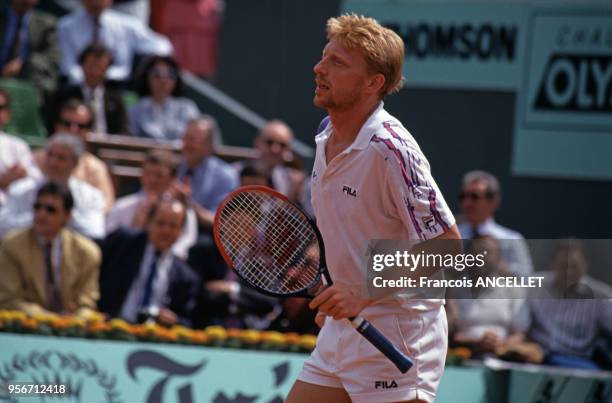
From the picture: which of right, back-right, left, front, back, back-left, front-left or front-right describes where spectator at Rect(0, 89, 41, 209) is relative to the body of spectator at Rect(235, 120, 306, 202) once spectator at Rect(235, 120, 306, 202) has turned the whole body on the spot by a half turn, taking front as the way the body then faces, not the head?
left

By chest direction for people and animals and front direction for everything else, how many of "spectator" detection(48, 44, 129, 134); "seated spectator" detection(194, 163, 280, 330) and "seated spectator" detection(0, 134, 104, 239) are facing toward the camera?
3

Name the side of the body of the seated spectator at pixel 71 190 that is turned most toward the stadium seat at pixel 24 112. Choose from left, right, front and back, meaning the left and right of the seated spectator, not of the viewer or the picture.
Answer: back

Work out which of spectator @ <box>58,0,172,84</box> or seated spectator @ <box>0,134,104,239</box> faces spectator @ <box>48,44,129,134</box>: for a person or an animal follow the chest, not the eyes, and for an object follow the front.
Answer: spectator @ <box>58,0,172,84</box>

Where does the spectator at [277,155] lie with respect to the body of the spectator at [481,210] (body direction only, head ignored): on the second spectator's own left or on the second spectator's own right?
on the second spectator's own right

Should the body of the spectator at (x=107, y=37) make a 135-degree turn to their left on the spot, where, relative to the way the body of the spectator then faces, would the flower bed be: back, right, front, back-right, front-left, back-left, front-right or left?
back-right

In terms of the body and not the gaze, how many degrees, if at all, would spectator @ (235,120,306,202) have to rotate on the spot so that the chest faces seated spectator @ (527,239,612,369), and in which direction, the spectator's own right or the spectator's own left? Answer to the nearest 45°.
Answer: approximately 45° to the spectator's own left

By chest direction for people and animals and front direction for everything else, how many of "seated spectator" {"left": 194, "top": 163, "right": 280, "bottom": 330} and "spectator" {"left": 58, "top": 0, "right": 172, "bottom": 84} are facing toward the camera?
2

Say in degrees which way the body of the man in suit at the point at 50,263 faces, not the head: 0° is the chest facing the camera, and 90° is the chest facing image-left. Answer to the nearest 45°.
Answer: approximately 0°
